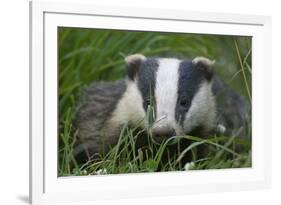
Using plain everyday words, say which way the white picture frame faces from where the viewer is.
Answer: facing the viewer and to the right of the viewer
